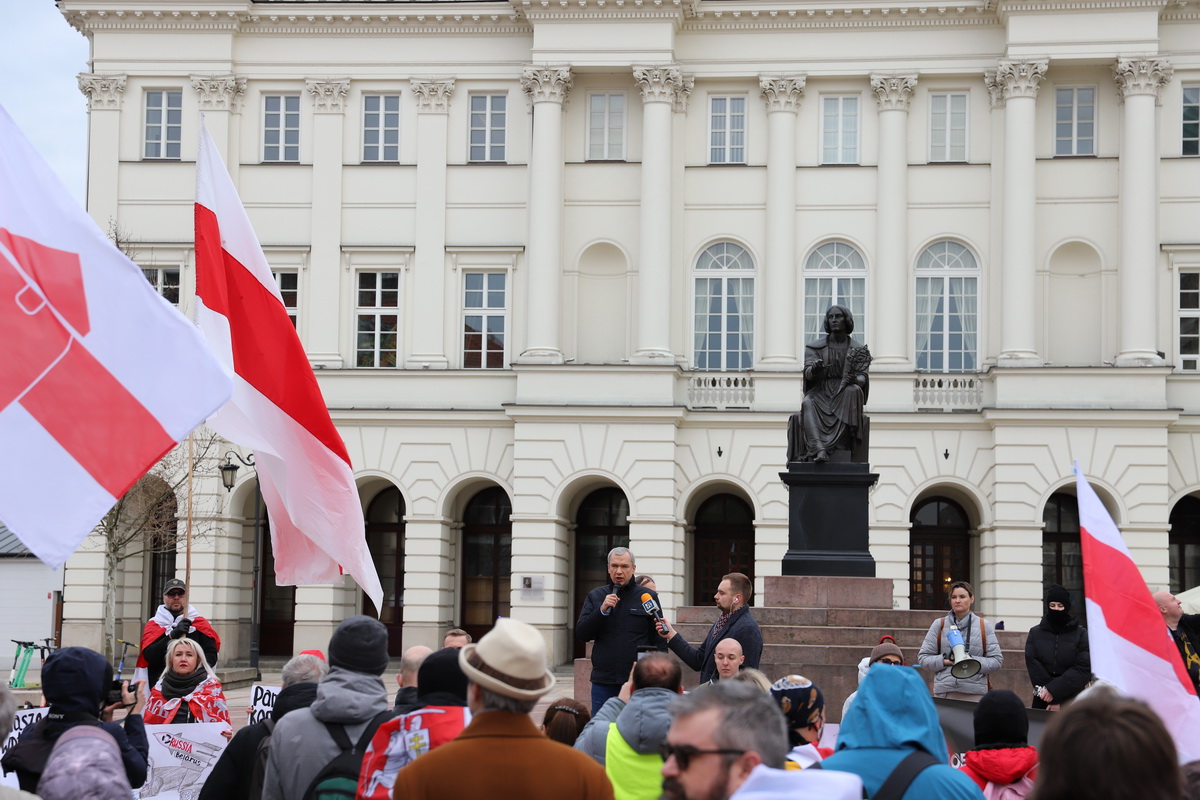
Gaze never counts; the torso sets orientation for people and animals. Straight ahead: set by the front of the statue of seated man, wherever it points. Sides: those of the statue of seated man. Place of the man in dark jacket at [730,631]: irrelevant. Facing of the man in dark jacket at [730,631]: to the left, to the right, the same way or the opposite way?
to the right

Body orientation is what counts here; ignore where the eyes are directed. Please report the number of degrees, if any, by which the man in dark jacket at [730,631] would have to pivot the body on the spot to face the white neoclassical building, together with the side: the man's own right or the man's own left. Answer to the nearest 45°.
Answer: approximately 90° to the man's own right

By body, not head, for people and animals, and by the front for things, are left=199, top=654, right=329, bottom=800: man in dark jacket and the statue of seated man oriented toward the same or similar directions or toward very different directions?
very different directions

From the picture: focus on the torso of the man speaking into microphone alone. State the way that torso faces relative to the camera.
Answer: toward the camera

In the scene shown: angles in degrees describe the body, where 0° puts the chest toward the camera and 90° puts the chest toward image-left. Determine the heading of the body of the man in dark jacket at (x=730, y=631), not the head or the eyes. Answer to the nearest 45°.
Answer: approximately 90°

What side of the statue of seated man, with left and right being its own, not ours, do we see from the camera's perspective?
front

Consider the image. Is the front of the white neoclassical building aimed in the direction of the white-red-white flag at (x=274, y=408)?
yes

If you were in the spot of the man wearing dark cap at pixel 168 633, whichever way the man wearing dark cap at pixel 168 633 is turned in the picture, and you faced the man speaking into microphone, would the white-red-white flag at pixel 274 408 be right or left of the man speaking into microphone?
right

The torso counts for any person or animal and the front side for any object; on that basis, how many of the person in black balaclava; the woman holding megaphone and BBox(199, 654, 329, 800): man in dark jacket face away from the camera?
1

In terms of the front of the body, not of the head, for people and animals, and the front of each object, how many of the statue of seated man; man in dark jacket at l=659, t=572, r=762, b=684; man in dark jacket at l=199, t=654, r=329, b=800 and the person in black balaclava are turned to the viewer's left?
1

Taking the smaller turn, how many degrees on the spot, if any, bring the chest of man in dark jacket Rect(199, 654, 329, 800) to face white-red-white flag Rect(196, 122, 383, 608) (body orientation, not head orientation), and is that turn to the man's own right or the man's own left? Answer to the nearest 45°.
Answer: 0° — they already face it

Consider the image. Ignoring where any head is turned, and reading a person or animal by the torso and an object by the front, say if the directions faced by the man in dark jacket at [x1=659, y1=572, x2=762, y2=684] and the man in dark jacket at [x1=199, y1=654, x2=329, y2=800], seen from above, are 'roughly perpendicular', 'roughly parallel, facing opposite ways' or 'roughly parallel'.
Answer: roughly perpendicular
